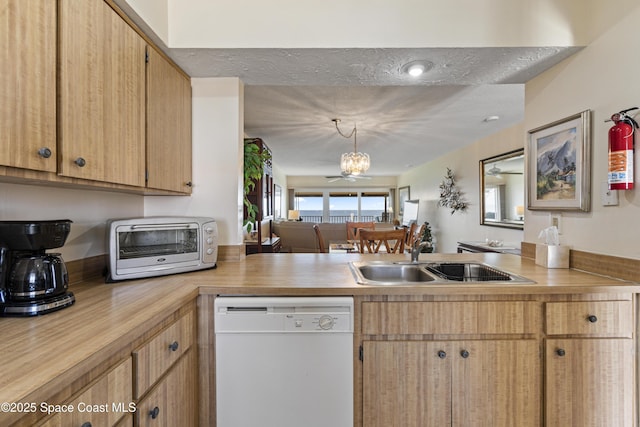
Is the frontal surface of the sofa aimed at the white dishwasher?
no

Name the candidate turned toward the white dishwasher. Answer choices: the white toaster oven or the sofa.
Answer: the white toaster oven

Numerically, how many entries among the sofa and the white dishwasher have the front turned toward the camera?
1

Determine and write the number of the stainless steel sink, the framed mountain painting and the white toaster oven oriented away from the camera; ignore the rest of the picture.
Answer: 0

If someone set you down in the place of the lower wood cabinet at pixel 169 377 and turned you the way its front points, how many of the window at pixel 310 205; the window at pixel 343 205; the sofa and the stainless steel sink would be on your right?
0

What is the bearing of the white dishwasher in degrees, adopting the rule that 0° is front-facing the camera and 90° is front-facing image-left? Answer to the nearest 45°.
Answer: approximately 0°

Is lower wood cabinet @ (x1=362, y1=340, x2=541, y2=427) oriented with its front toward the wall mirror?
no

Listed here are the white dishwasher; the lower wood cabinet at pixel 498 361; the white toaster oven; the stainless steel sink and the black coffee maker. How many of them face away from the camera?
0

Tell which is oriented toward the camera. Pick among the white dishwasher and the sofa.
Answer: the white dishwasher

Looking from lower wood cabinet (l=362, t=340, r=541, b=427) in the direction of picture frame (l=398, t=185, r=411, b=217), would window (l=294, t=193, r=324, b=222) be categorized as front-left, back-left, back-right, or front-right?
front-left

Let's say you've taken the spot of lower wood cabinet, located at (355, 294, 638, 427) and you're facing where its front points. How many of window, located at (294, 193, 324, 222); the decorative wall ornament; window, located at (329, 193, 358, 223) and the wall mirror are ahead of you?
0

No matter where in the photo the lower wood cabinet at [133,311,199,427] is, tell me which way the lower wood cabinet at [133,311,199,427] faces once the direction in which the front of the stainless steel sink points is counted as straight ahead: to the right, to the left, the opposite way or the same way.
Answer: to the left

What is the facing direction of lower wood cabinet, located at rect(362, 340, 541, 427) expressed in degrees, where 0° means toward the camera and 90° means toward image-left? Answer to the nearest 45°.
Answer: approximately 0°

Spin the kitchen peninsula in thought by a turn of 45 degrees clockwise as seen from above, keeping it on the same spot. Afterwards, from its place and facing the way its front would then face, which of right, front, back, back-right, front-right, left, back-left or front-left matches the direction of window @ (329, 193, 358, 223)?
back-right

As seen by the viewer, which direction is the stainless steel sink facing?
toward the camera

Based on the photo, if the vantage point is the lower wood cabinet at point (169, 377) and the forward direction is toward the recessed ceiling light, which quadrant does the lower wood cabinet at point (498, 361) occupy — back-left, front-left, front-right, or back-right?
front-right

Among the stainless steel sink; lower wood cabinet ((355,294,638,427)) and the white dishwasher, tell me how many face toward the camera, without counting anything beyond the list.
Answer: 3

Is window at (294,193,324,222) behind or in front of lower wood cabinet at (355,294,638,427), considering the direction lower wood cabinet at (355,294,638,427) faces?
behind

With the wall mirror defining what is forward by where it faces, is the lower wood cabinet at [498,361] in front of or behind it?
in front

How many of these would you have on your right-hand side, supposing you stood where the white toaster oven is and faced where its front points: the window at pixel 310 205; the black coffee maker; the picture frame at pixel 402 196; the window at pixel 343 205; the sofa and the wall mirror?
1

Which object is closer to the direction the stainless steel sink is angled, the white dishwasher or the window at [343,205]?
the white dishwasher

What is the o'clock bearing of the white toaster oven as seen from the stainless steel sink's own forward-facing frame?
The white toaster oven is roughly at 2 o'clock from the stainless steel sink.

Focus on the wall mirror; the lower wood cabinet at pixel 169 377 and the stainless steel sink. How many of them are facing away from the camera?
0
